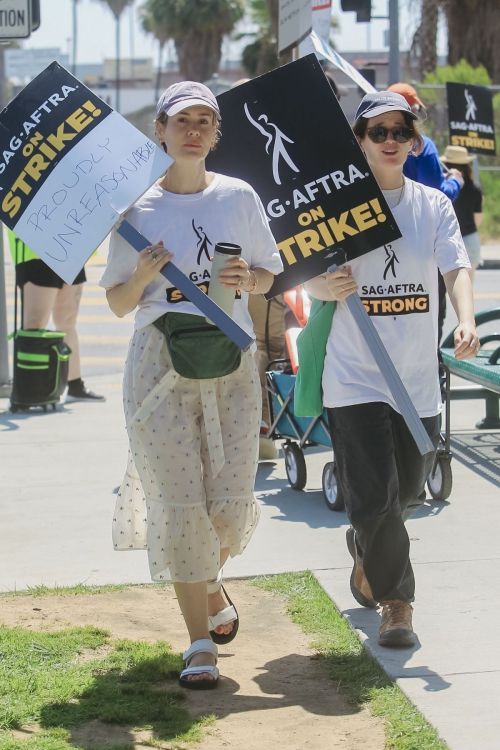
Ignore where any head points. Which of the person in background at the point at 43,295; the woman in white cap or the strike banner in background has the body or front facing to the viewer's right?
the person in background

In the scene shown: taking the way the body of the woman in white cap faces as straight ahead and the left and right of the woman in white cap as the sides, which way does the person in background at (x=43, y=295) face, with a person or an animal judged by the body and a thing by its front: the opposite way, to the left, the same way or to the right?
to the left

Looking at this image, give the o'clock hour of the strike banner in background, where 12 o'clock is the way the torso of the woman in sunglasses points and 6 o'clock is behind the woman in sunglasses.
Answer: The strike banner in background is roughly at 6 o'clock from the woman in sunglasses.

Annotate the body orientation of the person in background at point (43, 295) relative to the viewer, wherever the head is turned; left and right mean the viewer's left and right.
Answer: facing to the right of the viewer

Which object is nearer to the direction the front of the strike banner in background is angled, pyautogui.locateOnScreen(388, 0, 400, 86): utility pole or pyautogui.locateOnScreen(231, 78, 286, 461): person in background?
the person in background

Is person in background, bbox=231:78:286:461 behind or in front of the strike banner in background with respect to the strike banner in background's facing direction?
in front

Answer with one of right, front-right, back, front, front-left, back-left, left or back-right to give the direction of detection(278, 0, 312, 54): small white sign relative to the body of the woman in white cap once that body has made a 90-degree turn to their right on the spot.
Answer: right

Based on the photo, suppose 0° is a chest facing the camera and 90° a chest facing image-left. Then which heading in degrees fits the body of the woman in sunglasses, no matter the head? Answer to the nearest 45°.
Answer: approximately 0°

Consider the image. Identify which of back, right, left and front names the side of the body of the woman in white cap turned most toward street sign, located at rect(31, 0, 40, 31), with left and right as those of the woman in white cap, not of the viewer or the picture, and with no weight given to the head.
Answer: back

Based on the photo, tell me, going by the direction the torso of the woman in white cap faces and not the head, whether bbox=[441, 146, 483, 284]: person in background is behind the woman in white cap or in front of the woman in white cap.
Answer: behind
